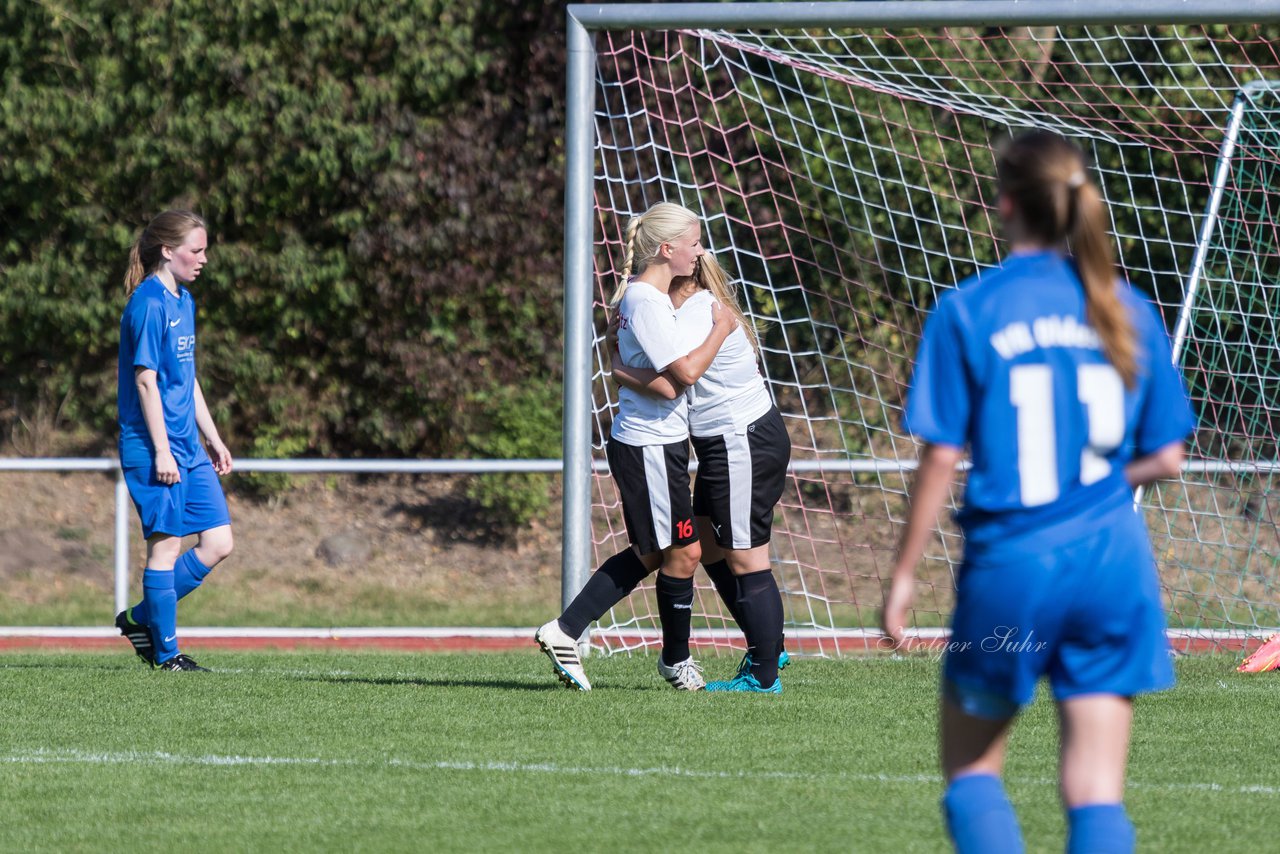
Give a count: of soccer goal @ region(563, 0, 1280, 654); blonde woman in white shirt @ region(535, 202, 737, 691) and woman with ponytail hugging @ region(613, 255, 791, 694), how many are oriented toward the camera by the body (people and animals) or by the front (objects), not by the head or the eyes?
1

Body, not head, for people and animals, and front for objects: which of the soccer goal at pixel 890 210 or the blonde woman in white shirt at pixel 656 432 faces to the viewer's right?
the blonde woman in white shirt

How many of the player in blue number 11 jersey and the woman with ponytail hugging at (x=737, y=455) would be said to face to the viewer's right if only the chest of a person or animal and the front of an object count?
0

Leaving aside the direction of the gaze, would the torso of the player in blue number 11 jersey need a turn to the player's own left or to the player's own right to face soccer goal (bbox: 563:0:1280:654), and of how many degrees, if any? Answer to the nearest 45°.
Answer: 0° — they already face it

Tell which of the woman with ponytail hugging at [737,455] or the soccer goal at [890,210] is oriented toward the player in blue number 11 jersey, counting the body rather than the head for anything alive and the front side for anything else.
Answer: the soccer goal

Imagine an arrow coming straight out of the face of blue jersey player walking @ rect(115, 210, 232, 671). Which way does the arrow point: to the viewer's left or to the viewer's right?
to the viewer's right

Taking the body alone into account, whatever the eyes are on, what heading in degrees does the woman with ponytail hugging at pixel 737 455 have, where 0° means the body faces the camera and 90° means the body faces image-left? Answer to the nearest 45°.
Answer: approximately 90°

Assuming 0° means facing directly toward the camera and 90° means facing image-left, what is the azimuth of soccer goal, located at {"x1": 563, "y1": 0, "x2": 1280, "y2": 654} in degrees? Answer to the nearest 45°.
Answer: approximately 0°

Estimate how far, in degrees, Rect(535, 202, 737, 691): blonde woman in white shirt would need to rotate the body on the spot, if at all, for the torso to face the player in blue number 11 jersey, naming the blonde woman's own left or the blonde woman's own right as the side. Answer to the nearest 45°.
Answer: approximately 90° to the blonde woman's own right

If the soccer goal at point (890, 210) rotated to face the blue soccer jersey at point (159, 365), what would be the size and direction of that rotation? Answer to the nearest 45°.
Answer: approximately 45° to its right

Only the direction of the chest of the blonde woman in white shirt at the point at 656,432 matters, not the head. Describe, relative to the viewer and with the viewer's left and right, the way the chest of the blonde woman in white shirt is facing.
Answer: facing to the right of the viewer

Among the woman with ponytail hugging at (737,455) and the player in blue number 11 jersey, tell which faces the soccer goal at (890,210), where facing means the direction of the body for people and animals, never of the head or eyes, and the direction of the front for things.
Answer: the player in blue number 11 jersey

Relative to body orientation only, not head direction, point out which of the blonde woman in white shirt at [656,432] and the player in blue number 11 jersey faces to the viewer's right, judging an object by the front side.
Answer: the blonde woman in white shirt

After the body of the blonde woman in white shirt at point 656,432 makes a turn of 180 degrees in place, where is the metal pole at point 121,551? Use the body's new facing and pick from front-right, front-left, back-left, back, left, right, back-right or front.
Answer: front-right

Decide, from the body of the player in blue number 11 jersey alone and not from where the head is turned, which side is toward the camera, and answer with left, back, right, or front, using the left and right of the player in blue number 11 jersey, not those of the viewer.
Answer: back
